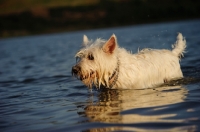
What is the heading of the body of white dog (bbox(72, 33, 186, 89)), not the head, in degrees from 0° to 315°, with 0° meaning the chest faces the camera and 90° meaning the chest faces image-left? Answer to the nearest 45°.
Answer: approximately 90°
